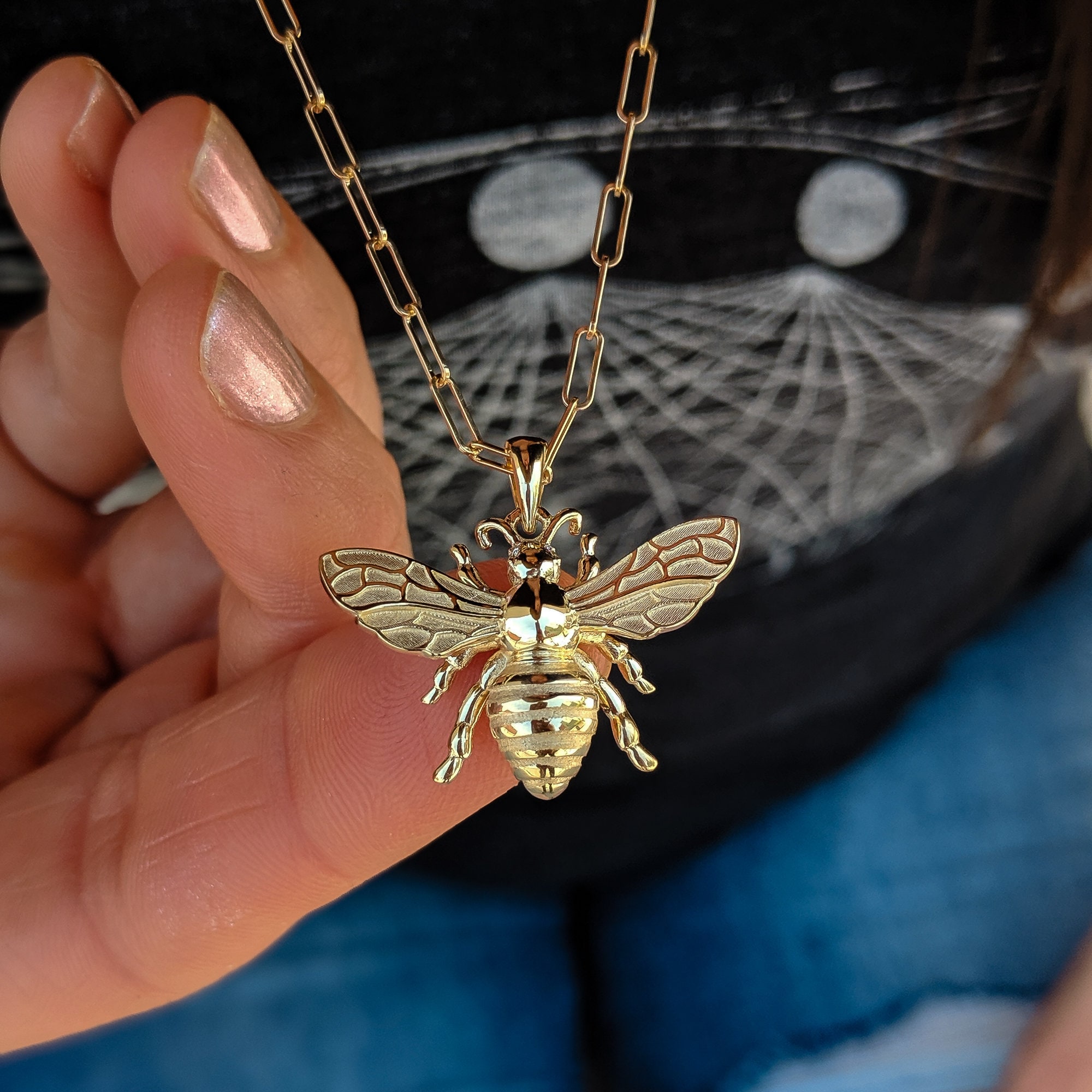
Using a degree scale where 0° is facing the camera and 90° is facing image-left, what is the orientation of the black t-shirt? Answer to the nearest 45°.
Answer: approximately 0°
